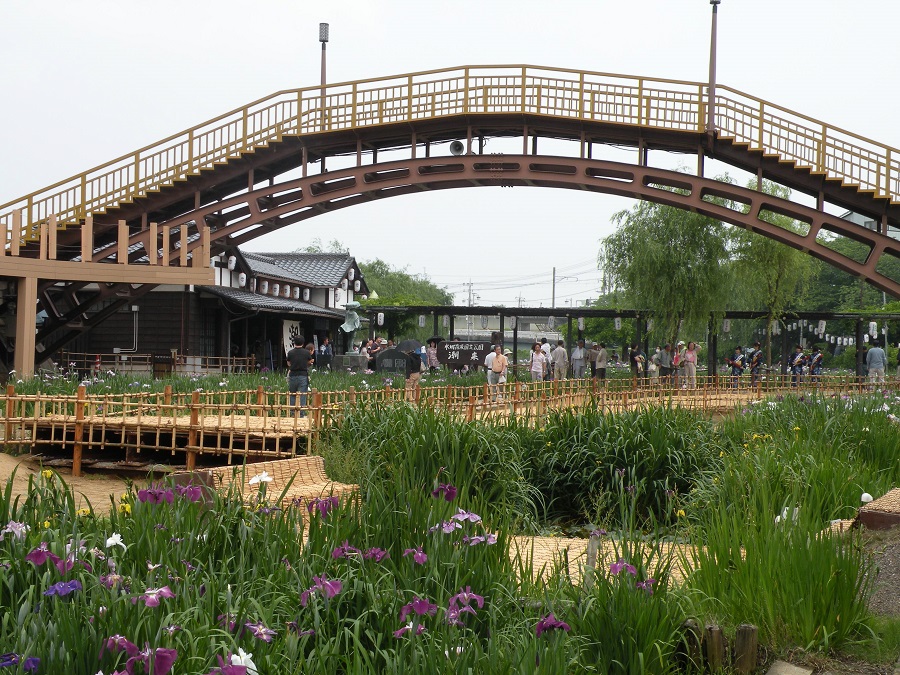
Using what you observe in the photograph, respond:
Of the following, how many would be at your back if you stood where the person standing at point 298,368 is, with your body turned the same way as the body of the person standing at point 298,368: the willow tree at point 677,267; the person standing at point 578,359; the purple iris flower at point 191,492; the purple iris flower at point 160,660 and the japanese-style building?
2

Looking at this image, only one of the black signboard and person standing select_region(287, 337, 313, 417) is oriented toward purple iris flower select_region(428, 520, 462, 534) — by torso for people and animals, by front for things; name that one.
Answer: the black signboard

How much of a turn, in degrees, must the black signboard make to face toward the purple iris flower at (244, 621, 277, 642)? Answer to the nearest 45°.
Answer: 0° — it already faces it

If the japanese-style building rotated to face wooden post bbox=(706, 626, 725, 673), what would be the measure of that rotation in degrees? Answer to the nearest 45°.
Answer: approximately 45° to its right

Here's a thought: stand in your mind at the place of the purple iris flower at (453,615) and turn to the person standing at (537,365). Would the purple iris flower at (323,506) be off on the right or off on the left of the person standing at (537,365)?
left

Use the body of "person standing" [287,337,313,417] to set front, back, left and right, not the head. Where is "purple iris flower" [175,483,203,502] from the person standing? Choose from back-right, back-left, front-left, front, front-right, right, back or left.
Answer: back

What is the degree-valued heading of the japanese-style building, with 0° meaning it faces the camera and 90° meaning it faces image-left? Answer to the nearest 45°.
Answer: approximately 315°

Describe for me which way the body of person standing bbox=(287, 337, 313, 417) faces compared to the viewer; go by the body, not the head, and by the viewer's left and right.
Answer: facing away from the viewer

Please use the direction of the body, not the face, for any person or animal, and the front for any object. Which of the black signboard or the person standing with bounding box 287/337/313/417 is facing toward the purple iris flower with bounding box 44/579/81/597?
the black signboard

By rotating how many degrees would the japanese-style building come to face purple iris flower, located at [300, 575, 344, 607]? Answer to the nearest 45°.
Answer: approximately 45° to its right

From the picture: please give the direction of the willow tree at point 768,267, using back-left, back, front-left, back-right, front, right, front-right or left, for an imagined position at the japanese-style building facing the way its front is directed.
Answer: front-left

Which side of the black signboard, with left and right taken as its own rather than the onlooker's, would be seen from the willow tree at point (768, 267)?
left
